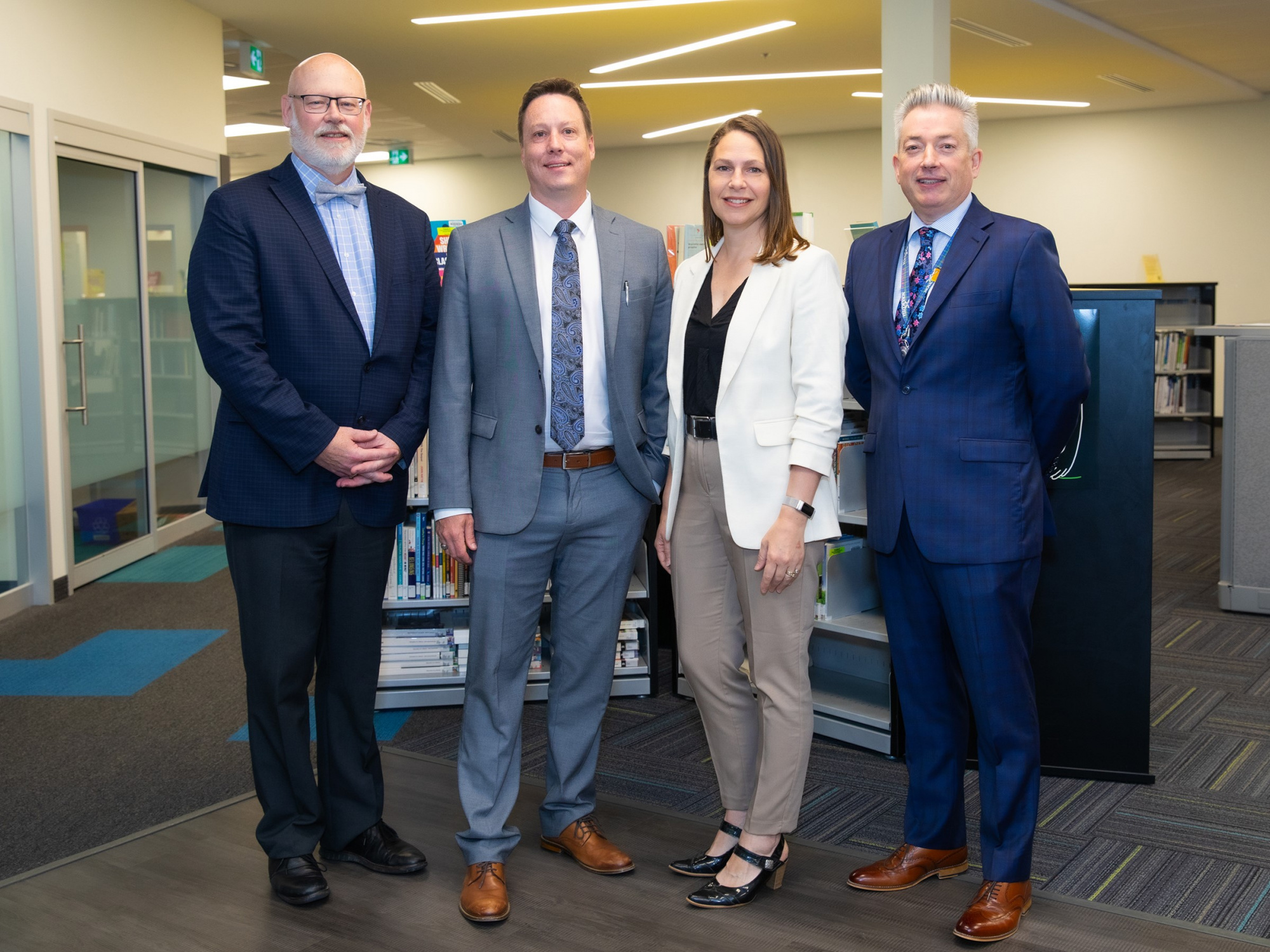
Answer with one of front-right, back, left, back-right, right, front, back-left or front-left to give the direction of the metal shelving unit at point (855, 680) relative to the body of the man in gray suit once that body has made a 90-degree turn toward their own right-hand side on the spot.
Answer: back-right

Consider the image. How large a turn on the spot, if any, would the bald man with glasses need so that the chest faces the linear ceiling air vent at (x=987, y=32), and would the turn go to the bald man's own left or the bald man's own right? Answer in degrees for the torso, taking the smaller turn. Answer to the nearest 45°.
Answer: approximately 90° to the bald man's own left

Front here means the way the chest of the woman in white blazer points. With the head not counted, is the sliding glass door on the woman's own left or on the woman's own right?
on the woman's own right

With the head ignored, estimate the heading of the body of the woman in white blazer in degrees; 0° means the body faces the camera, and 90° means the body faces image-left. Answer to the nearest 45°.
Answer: approximately 45°

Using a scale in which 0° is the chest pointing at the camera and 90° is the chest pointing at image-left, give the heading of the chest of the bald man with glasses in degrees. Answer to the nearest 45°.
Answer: approximately 315°

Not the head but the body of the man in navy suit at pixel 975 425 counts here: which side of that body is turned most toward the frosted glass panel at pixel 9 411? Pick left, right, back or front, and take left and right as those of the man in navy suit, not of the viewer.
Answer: right
